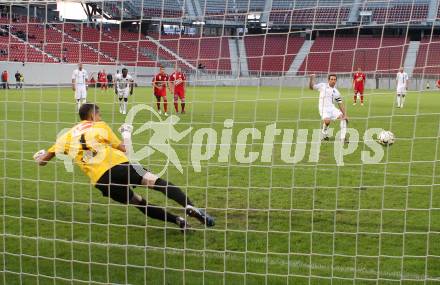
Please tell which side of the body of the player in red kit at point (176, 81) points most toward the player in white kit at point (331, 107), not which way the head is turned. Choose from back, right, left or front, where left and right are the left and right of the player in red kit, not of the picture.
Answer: front

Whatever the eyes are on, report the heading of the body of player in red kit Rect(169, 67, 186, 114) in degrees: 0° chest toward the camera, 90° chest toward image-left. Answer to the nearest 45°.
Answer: approximately 0°

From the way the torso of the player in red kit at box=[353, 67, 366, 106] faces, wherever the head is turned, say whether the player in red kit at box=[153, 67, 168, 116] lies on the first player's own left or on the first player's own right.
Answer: on the first player's own right

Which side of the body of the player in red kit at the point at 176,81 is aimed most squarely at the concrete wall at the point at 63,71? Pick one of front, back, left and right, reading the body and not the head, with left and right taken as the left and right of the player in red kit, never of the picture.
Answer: back

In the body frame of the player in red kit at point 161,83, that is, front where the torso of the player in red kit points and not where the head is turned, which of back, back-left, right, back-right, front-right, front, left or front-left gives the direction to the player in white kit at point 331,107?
left

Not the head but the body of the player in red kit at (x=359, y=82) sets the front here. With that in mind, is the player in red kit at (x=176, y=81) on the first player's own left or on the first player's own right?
on the first player's own right

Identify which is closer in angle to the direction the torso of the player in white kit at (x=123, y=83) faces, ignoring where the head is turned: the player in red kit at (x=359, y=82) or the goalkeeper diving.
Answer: the goalkeeper diving

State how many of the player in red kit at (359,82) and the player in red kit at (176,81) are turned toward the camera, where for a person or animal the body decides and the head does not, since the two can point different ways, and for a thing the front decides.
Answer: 2

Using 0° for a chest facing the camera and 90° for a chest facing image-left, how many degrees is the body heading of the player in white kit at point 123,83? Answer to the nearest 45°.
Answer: approximately 0°
